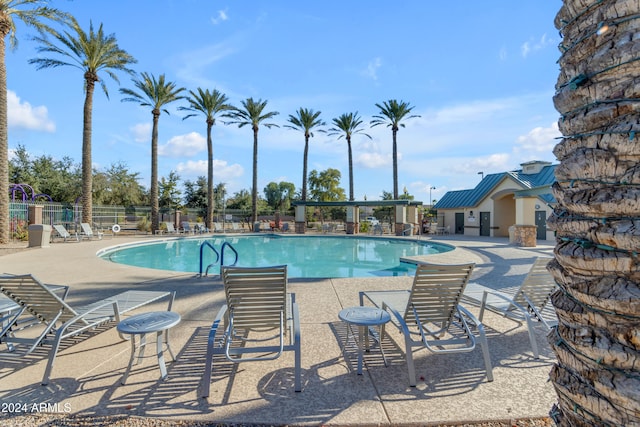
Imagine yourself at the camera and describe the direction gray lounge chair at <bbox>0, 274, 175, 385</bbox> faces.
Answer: facing away from the viewer and to the right of the viewer

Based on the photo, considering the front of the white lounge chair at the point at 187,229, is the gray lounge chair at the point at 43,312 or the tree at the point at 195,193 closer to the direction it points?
the gray lounge chair

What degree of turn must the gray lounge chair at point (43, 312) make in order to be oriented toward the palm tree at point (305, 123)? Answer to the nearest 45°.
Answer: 0° — it already faces it

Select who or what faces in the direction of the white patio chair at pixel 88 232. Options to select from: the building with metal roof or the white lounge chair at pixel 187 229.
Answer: the building with metal roof
